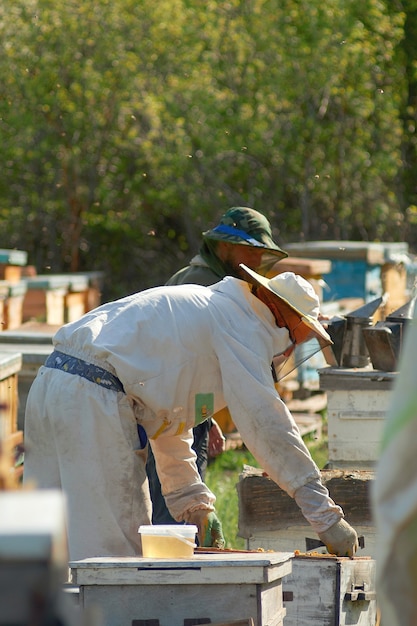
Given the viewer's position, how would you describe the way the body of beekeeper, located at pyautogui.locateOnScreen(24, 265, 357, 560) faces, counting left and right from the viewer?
facing to the right of the viewer

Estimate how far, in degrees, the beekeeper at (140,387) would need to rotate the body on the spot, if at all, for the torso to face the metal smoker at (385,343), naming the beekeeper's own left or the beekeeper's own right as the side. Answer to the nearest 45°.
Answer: approximately 45° to the beekeeper's own left

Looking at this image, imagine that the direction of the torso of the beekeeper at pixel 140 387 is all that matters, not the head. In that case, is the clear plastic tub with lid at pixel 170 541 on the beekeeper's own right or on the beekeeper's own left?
on the beekeeper's own right

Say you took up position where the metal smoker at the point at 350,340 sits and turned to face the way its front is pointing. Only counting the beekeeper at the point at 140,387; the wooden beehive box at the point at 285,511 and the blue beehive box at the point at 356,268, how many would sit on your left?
1

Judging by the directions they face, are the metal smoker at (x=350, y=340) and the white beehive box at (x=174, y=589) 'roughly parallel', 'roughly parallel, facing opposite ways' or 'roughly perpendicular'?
roughly perpendicular

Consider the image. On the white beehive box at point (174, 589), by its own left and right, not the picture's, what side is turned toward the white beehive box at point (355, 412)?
back

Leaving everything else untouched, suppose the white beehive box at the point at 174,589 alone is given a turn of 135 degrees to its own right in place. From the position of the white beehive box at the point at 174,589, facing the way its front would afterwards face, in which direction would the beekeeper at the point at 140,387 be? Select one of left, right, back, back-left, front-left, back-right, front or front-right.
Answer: front-right

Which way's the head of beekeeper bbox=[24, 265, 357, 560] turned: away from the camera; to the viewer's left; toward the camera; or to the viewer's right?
to the viewer's right
